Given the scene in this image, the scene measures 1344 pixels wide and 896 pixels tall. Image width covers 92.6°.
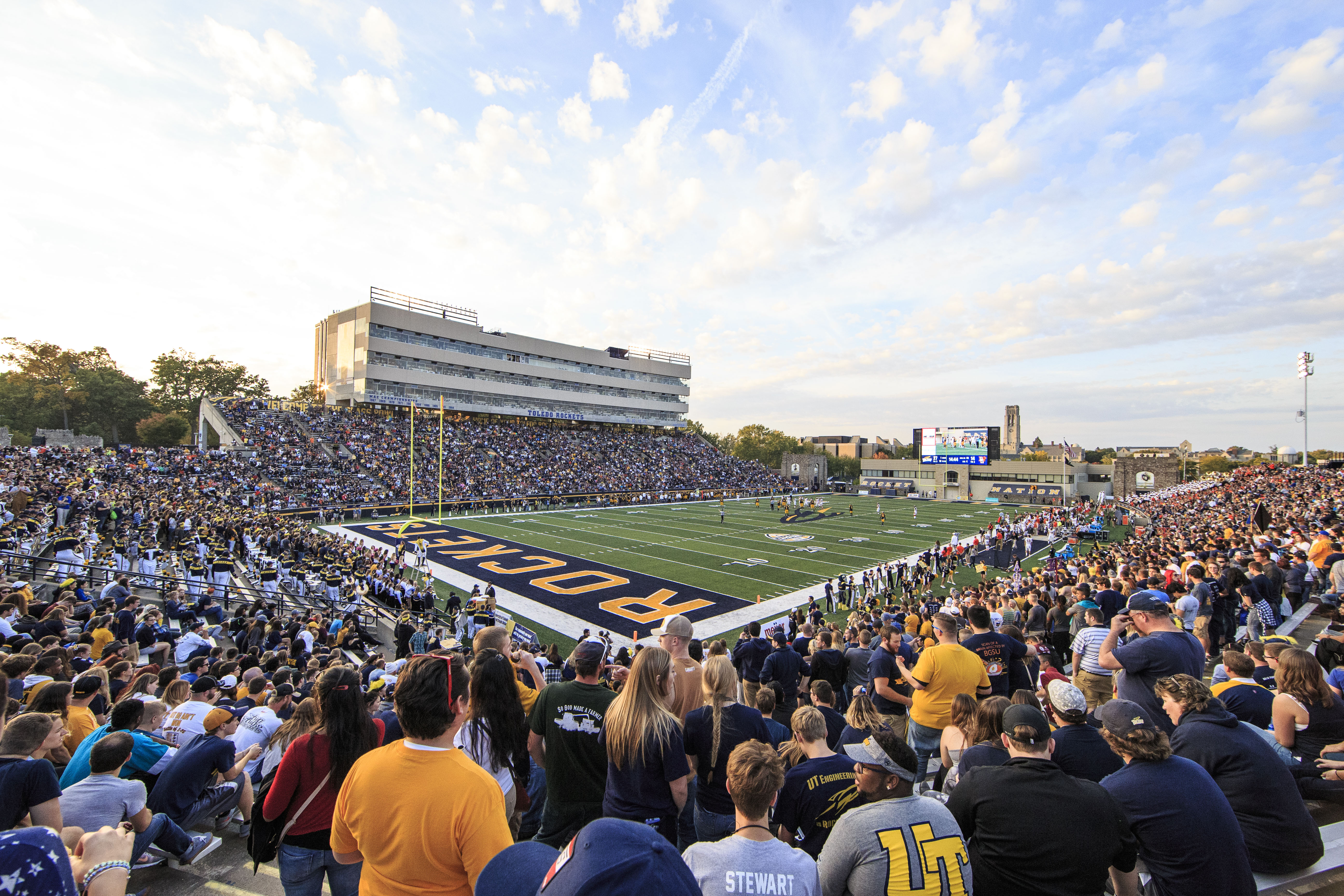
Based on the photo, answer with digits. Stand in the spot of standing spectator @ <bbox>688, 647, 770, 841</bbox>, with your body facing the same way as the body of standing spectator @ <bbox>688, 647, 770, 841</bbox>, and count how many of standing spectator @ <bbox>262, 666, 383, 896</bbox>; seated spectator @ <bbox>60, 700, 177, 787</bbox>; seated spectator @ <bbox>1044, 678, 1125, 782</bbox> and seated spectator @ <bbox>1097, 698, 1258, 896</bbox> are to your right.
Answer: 2

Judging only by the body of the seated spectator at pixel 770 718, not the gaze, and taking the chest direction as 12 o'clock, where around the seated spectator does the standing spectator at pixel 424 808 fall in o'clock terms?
The standing spectator is roughly at 7 o'clock from the seated spectator.

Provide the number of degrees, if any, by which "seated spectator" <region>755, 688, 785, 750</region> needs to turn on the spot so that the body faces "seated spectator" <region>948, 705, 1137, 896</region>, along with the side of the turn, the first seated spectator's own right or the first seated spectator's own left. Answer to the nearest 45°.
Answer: approximately 135° to the first seated spectator's own right

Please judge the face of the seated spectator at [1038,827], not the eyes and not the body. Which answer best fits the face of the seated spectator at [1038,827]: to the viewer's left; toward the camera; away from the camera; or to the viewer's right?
away from the camera

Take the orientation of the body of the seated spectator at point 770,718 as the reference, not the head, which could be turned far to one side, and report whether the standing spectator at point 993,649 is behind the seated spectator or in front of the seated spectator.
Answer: in front

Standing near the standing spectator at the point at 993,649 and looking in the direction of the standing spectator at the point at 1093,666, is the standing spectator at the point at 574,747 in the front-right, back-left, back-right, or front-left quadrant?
back-right

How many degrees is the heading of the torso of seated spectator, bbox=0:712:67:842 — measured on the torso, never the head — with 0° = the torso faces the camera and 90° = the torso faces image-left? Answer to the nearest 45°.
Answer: approximately 225°

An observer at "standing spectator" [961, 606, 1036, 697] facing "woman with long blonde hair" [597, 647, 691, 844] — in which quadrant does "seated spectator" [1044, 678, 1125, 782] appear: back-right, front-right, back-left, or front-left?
front-left

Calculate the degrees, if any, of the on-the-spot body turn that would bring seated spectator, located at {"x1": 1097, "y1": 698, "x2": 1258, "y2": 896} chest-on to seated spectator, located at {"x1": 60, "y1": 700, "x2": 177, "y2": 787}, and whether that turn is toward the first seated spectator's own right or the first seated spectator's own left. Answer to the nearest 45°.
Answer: approximately 90° to the first seated spectator's own left

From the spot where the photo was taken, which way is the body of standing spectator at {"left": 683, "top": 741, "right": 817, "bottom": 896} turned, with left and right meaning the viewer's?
facing away from the viewer

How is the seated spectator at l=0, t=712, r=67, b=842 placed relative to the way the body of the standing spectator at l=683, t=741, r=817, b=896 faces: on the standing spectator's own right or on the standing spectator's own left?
on the standing spectator's own left

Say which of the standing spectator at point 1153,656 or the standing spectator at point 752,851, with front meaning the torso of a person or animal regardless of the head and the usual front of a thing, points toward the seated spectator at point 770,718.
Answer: the standing spectator at point 752,851

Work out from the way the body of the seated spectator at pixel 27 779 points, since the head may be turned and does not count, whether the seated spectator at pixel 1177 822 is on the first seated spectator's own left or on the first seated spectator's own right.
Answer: on the first seated spectator's own right

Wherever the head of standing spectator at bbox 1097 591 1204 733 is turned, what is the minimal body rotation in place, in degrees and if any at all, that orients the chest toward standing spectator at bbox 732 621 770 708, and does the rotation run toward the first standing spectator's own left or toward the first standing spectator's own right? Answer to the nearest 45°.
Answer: approximately 45° to the first standing spectator's own left
